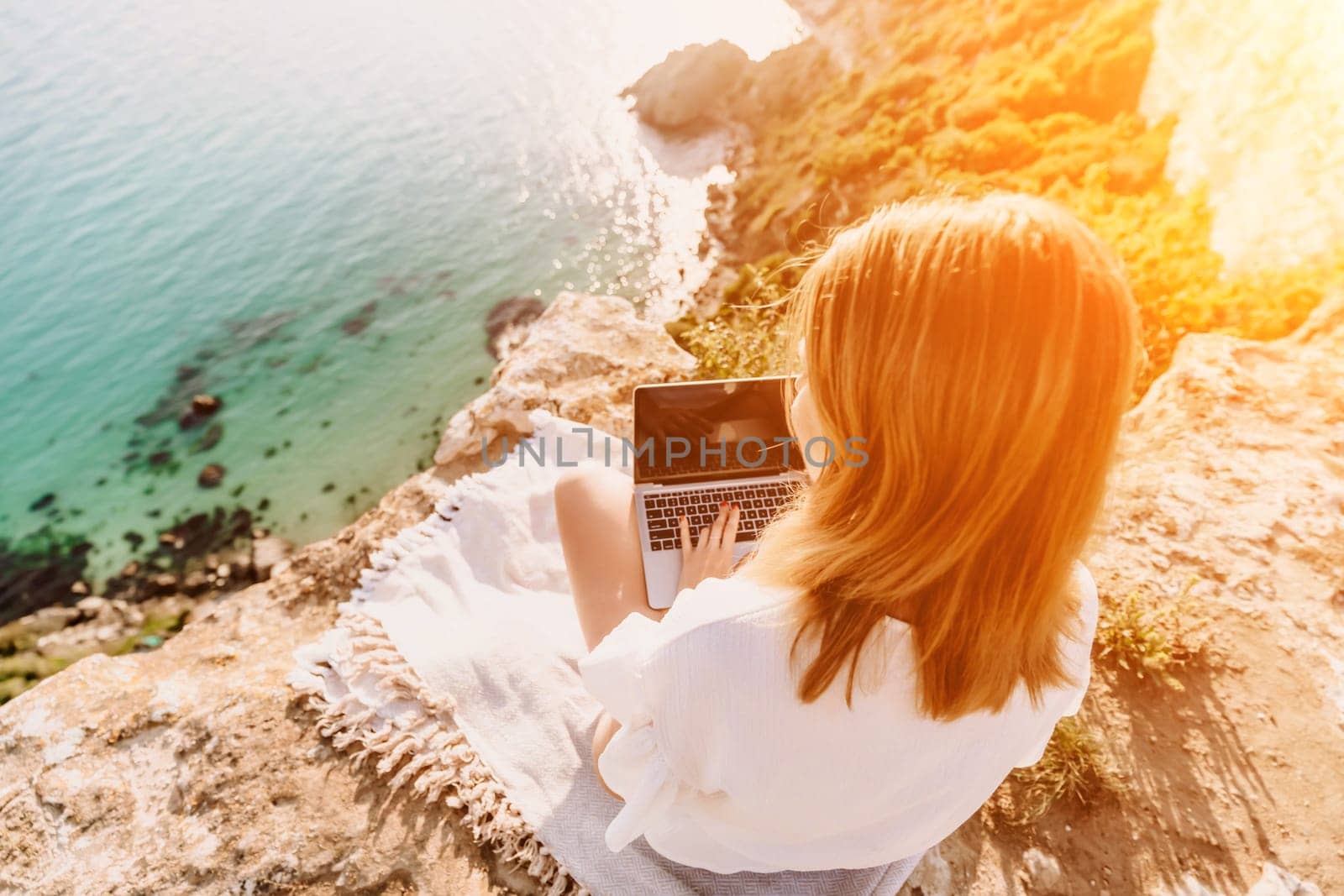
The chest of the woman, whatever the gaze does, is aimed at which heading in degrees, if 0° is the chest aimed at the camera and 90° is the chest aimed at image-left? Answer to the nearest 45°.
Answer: approximately 135°

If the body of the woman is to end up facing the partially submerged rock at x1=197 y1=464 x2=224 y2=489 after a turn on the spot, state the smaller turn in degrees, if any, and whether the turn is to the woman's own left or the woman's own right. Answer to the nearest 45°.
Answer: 0° — they already face it

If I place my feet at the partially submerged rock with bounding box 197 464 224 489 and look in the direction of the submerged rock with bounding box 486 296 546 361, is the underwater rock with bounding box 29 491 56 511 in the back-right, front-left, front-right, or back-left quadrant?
back-left

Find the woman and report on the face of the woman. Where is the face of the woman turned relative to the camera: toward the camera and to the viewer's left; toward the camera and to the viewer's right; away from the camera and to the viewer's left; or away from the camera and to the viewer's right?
away from the camera and to the viewer's left

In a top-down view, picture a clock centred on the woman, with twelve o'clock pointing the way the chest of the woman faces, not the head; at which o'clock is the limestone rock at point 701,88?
The limestone rock is roughly at 1 o'clock from the woman.
